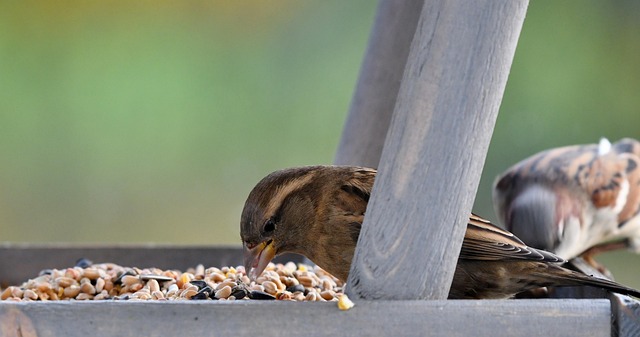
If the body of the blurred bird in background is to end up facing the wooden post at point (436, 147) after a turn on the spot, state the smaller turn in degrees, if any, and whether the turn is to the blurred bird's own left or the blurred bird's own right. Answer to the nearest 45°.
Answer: approximately 90° to the blurred bird's own left

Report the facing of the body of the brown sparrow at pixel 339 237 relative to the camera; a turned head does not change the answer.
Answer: to the viewer's left
